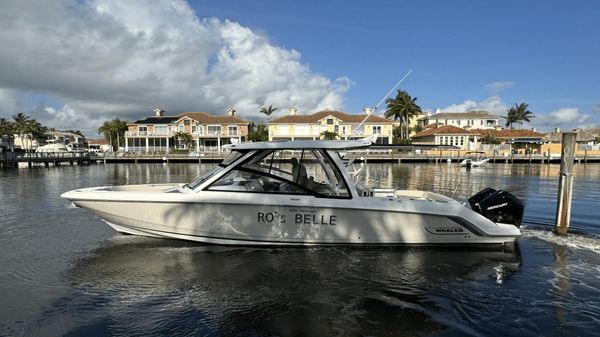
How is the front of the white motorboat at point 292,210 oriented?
to the viewer's left

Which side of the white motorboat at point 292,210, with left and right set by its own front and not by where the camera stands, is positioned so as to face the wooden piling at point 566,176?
back
